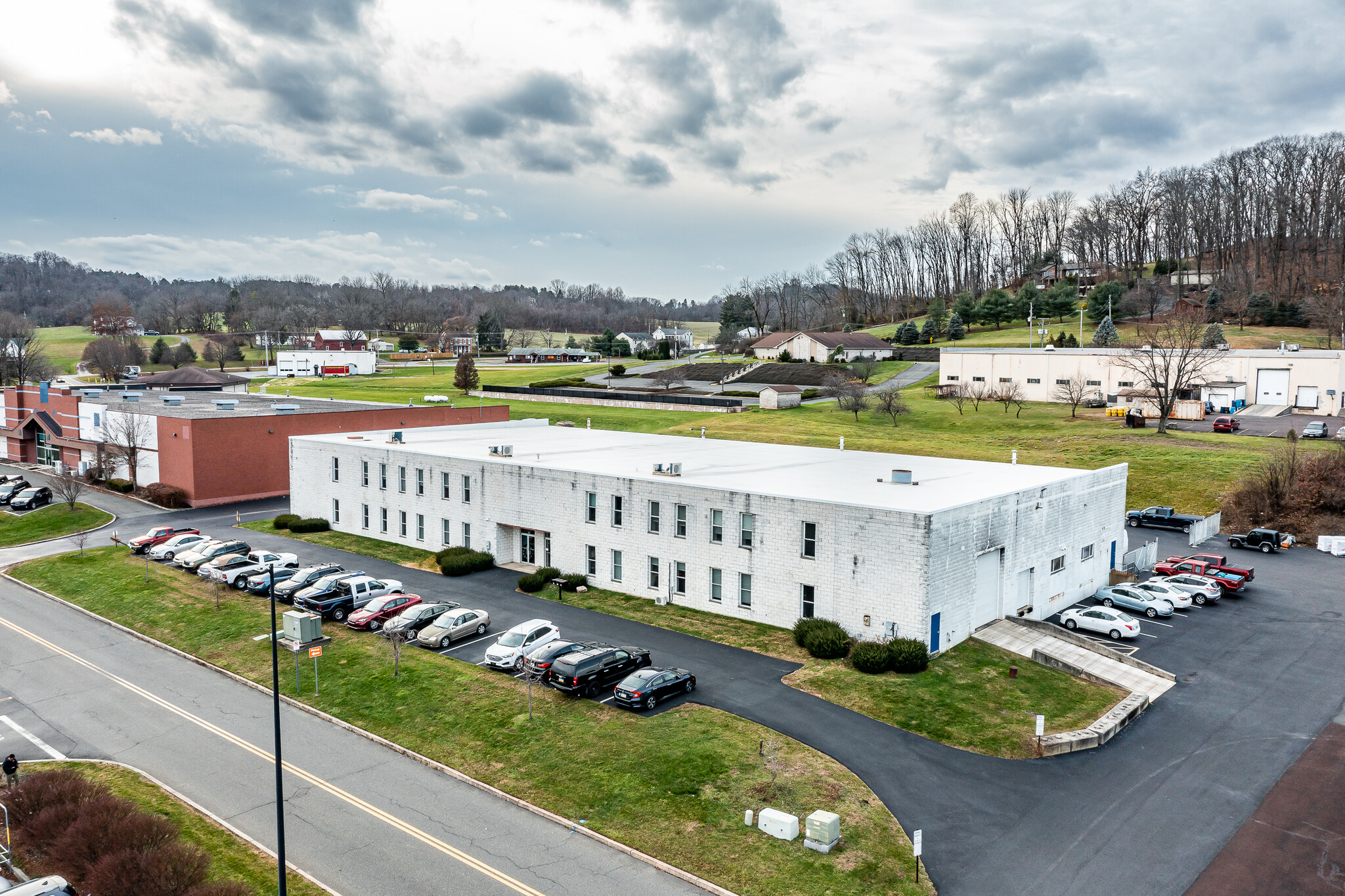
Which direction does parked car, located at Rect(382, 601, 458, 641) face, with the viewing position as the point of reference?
facing the viewer and to the left of the viewer

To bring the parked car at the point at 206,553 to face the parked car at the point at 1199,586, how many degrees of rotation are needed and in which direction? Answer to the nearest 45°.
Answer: approximately 90° to its left

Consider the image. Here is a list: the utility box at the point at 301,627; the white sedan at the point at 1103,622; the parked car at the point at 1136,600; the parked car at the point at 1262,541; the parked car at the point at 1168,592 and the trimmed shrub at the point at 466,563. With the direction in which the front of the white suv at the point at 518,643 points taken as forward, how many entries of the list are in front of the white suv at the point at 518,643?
1

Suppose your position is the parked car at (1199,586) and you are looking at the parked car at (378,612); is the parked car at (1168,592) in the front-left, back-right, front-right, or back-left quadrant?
front-left

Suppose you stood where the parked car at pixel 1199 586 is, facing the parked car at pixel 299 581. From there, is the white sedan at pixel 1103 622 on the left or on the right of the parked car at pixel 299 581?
left

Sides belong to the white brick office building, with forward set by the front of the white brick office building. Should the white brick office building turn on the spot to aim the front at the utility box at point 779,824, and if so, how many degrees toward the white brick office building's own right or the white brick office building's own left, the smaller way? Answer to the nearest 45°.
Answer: approximately 45° to the white brick office building's own left

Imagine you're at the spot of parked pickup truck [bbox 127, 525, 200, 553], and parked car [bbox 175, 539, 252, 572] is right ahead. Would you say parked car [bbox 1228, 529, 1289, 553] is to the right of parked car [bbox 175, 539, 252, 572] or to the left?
left

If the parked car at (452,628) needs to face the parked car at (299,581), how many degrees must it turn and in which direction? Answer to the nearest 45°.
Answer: approximately 90° to its right

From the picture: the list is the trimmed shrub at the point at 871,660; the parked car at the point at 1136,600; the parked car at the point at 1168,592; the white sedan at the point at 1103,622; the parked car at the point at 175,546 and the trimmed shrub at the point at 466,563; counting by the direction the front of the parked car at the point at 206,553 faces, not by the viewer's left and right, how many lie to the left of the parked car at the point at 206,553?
5

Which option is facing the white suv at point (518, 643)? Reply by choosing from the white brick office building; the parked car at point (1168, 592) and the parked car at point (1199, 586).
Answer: the white brick office building

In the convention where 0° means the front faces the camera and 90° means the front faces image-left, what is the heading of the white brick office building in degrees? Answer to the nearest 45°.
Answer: approximately 45°
